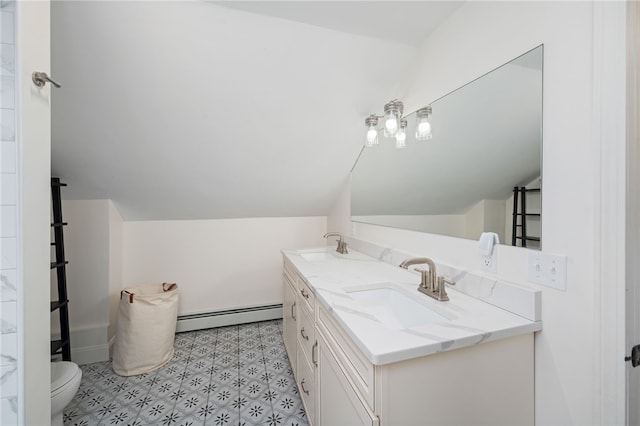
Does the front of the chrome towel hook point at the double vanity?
yes

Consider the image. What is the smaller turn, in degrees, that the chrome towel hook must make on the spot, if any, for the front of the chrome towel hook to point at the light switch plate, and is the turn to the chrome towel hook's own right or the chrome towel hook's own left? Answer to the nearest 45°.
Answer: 0° — it already faces it

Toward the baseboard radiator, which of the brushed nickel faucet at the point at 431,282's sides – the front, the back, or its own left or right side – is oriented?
right

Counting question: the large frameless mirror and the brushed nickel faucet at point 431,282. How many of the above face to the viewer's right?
0

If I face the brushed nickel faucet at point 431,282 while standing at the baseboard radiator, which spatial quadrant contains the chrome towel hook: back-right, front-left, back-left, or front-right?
front-right

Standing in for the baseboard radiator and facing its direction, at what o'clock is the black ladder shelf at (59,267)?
The black ladder shelf is roughly at 2 o'clock from the baseboard radiator.

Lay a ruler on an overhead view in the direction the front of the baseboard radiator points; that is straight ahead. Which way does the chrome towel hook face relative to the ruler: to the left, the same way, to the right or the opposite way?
to the left

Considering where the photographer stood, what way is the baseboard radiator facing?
facing the viewer

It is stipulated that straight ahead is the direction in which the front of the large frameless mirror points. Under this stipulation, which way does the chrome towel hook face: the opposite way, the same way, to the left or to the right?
the opposite way

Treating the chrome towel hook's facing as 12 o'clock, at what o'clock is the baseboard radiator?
The baseboard radiator is roughly at 9 o'clock from the chrome towel hook.

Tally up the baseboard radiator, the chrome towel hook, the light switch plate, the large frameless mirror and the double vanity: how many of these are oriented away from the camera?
0

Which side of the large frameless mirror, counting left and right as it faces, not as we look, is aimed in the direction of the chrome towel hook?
front

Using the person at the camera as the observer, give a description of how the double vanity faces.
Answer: facing the viewer and to the left of the viewer

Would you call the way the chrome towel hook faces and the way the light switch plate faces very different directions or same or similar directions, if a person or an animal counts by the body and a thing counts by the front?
very different directions

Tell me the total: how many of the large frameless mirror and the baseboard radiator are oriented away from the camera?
0

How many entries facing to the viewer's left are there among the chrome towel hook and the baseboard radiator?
0

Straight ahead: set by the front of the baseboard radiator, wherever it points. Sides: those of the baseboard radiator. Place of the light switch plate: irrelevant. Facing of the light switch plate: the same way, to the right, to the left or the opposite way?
to the right

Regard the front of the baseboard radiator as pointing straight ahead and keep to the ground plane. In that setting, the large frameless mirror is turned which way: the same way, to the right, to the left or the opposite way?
to the right
